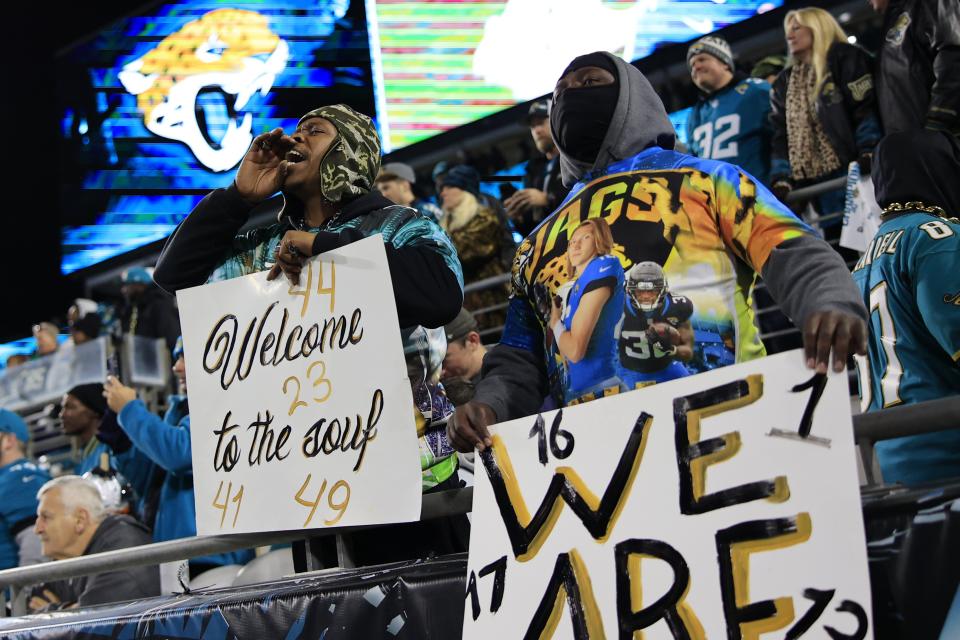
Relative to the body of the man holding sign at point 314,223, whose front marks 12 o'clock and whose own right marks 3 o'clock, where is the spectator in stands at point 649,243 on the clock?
The spectator in stands is roughly at 9 o'clock from the man holding sign.

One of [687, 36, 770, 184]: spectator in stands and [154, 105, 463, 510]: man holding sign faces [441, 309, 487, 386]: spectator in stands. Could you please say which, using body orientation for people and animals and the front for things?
[687, 36, 770, 184]: spectator in stands

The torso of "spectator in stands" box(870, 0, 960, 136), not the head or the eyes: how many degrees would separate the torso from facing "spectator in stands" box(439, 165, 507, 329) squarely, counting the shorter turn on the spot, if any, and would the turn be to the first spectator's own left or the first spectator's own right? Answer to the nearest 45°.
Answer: approximately 45° to the first spectator's own right

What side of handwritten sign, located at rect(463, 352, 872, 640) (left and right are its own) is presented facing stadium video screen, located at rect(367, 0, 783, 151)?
back

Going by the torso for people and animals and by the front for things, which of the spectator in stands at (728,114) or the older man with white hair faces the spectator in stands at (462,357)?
the spectator in stands at (728,114)

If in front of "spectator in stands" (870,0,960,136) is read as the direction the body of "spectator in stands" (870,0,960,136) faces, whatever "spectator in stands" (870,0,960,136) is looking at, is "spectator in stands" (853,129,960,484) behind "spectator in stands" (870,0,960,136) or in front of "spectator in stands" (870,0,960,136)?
in front
